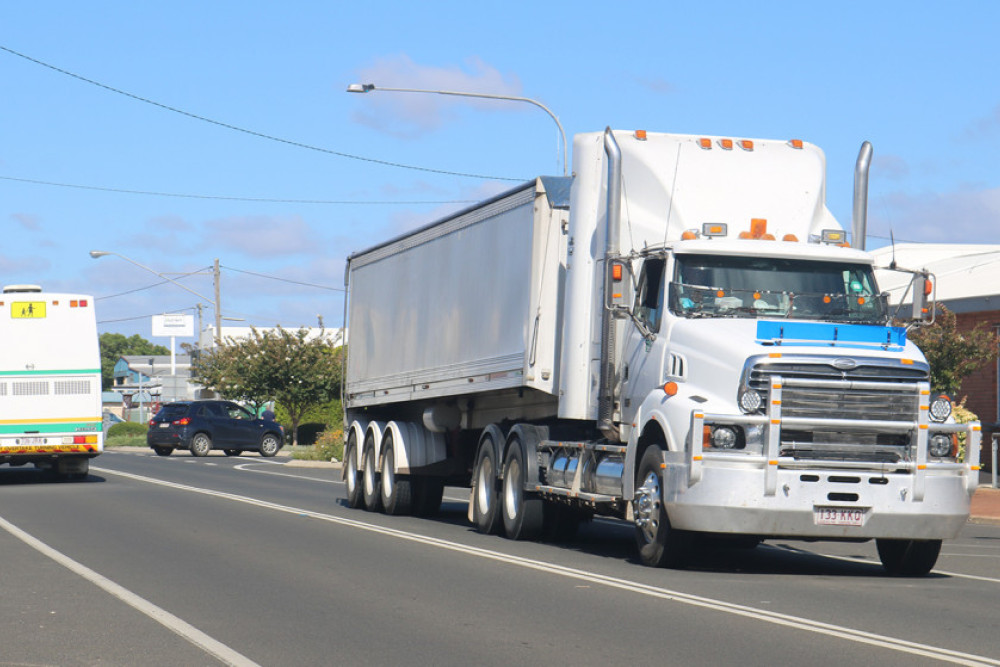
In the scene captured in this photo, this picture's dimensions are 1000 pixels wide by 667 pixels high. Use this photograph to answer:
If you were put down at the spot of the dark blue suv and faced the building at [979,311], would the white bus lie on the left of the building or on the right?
right

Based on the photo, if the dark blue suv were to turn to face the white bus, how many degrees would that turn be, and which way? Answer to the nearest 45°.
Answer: approximately 135° to its right

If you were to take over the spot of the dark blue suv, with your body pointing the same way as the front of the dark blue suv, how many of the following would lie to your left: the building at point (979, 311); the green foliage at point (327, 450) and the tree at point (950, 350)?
0

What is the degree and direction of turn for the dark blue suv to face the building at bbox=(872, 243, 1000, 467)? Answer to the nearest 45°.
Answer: approximately 90° to its right

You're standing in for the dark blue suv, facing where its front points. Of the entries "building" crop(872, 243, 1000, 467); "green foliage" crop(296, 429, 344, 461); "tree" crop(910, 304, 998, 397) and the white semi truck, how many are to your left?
0

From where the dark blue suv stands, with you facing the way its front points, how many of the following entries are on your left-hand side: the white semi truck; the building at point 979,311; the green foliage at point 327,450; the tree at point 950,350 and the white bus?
0

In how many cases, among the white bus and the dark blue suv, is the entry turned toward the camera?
0

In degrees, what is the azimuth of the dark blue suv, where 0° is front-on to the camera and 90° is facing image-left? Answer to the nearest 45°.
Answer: approximately 225°

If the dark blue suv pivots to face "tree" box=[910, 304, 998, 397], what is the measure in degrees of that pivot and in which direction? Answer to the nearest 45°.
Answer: approximately 90° to its right

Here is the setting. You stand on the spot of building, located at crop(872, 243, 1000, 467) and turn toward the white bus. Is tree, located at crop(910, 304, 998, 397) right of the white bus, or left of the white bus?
left

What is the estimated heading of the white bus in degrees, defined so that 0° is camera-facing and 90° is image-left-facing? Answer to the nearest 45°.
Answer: approximately 180°

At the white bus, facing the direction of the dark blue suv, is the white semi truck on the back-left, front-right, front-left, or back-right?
back-right

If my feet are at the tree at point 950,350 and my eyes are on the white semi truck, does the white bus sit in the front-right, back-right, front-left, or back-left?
front-right

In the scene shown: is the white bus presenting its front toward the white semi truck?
no

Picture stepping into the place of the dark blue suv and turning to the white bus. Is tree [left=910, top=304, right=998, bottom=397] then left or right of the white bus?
left

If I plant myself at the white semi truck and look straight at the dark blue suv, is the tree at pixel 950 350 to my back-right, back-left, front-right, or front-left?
front-right

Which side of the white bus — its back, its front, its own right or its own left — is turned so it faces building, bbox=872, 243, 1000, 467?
right
